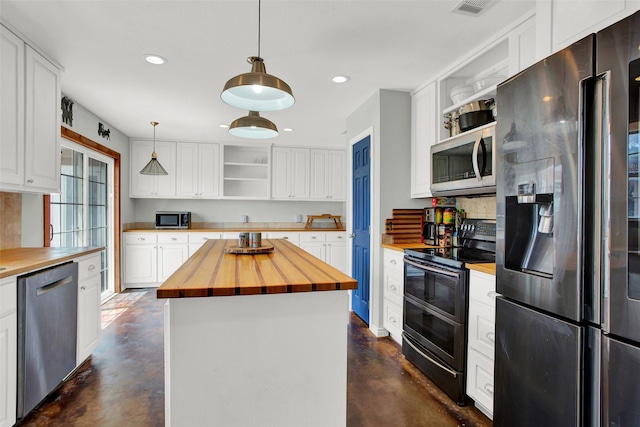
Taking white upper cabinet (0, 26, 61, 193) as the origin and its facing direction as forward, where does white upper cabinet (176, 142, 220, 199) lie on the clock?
white upper cabinet (176, 142, 220, 199) is roughly at 9 o'clock from white upper cabinet (0, 26, 61, 193).

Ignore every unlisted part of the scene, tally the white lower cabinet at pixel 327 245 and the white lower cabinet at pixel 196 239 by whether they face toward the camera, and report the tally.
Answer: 2

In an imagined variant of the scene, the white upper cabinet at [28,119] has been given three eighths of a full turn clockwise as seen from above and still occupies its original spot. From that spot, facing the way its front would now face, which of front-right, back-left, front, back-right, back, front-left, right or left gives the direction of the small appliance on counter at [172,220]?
back-right

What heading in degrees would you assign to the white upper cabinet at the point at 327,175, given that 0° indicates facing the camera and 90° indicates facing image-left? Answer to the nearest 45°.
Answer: approximately 0°

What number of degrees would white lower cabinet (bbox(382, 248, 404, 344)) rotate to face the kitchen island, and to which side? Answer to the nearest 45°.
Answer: approximately 45° to its left

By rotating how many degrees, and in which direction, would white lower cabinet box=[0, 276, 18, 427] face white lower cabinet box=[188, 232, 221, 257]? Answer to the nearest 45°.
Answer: approximately 90° to its left

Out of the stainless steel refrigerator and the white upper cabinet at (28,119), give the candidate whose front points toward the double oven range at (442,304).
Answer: the white upper cabinet

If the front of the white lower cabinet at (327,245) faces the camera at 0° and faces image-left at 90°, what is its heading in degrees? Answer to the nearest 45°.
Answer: approximately 0°

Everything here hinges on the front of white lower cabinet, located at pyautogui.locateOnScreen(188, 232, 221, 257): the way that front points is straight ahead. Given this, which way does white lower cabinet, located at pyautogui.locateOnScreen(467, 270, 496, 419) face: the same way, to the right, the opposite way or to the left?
to the right
